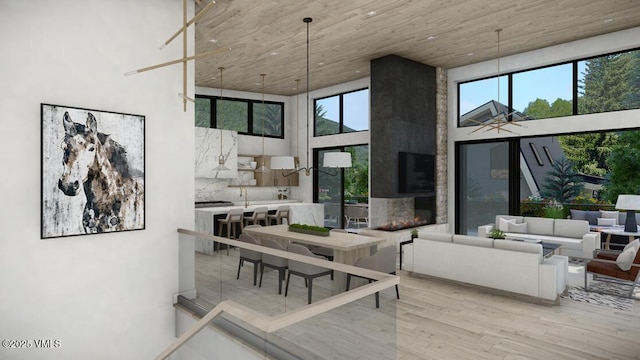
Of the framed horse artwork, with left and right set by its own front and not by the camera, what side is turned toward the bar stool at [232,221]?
left

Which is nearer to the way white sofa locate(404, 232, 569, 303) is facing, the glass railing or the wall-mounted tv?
the wall-mounted tv

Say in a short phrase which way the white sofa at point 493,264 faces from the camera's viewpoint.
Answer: facing away from the viewer and to the right of the viewer

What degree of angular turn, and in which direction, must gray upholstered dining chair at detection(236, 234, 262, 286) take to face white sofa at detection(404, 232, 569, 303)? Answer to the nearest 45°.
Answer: approximately 45° to its right

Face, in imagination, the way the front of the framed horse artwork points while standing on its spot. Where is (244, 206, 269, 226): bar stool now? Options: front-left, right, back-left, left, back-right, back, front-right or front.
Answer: left

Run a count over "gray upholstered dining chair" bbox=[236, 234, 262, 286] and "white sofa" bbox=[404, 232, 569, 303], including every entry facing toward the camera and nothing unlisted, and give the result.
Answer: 0

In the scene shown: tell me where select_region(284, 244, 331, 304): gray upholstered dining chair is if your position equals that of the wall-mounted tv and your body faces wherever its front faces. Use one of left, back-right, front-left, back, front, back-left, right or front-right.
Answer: front-right

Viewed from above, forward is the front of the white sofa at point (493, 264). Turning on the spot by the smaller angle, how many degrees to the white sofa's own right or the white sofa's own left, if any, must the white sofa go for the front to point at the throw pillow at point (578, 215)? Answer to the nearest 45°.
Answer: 0° — it already faces it

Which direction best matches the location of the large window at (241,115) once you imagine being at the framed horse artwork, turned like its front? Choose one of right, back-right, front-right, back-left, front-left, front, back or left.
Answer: left

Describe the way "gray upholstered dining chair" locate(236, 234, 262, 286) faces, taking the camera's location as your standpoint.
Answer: facing away from the viewer and to the right of the viewer

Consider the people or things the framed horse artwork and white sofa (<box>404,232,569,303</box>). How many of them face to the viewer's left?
0

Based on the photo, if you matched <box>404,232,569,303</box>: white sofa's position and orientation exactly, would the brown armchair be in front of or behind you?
in front

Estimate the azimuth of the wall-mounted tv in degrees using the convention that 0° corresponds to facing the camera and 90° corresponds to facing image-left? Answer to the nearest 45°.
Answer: approximately 315°

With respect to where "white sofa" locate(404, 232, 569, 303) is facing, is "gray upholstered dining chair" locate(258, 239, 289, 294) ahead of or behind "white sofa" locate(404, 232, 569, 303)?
behind
